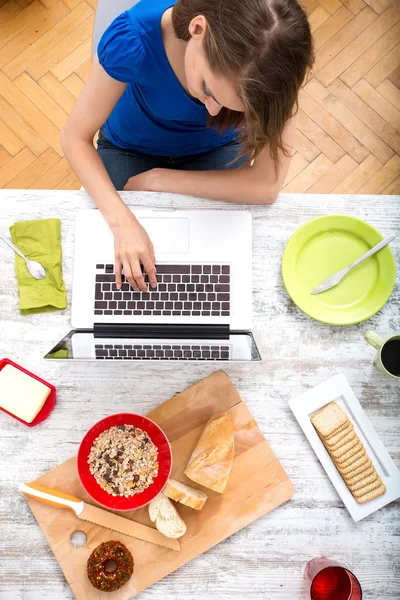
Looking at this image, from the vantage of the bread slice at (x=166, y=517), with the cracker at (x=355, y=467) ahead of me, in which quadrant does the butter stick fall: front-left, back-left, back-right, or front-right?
back-left

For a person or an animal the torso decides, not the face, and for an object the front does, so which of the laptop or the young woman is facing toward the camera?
the young woman

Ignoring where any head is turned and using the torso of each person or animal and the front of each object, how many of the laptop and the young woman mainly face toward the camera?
1

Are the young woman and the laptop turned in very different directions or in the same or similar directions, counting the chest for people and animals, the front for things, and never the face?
very different directions

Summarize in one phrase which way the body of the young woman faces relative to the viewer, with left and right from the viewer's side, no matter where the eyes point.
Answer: facing the viewer

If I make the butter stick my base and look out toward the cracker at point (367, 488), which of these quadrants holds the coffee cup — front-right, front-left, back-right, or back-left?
front-left

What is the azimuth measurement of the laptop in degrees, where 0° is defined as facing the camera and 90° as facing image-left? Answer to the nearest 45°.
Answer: approximately 180°
